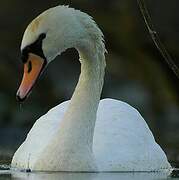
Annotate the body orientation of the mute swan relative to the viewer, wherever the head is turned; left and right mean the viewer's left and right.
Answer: facing the viewer and to the left of the viewer
